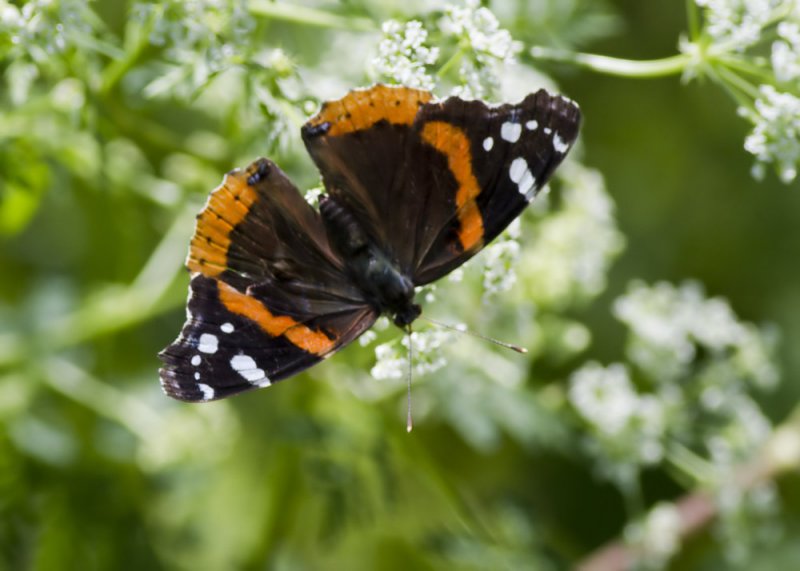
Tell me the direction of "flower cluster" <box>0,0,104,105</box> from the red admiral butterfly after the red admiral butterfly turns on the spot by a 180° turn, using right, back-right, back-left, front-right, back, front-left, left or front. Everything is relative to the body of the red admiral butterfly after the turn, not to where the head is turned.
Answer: front-left

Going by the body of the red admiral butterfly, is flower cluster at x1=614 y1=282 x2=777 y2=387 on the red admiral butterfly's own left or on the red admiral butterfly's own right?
on the red admiral butterfly's own left

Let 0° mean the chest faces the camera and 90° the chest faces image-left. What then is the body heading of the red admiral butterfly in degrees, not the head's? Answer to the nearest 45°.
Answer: approximately 315°
